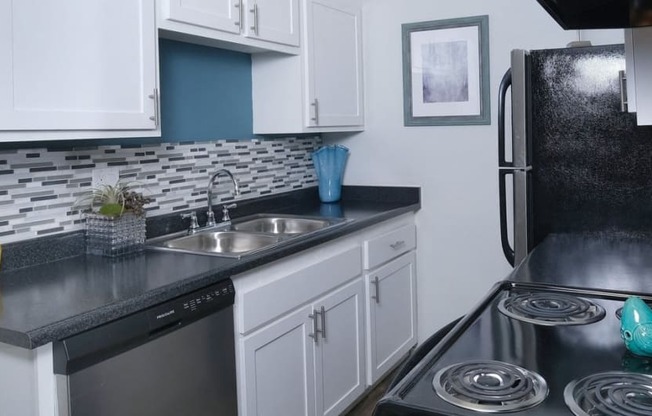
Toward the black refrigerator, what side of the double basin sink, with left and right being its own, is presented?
front

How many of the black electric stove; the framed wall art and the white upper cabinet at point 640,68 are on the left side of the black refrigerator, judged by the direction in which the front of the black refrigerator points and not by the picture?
2

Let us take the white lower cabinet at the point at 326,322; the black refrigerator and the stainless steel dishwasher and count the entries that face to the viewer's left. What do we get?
1

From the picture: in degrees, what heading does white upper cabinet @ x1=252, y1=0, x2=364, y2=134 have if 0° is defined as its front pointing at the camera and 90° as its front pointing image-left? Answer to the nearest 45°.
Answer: approximately 315°

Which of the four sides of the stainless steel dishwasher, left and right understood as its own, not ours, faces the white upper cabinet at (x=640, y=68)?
front

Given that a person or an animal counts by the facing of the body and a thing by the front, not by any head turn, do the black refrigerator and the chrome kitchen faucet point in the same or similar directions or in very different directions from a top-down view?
very different directions

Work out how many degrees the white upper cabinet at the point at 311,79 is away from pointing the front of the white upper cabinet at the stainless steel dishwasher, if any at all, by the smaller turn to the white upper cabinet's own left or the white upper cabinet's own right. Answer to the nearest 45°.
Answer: approximately 45° to the white upper cabinet's own right
